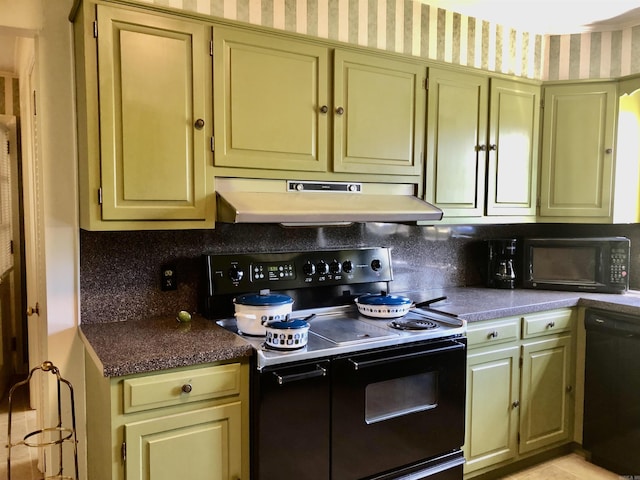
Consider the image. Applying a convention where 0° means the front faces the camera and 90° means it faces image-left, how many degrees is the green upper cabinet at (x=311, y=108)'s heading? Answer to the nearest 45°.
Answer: approximately 315°

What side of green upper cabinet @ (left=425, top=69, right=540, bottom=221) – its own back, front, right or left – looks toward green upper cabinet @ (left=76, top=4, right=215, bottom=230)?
right

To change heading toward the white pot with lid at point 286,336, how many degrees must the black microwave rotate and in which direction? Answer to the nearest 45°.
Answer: approximately 45° to its right

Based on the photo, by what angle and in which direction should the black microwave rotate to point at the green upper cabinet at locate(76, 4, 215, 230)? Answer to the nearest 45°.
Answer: approximately 45° to its right

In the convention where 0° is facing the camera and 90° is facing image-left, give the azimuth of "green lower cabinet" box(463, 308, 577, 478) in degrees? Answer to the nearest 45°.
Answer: approximately 315°

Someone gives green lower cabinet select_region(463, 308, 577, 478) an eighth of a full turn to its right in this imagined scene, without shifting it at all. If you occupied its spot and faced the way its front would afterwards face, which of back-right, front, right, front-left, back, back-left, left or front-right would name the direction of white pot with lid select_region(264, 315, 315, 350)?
front-right

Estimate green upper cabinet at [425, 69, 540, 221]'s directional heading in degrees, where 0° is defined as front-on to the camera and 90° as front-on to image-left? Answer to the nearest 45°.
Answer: approximately 315°
